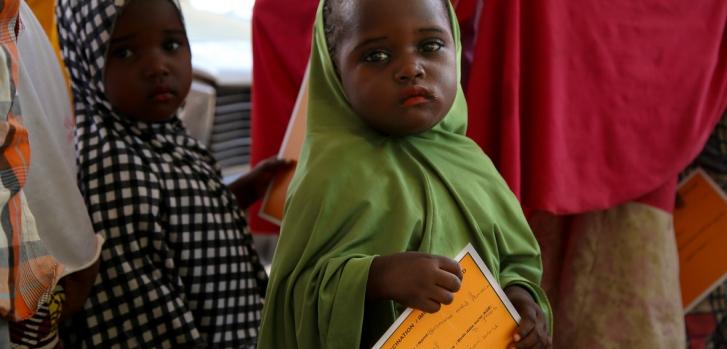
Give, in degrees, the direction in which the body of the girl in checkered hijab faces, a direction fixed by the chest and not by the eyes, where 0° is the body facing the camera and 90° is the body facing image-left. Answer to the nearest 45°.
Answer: approximately 315°

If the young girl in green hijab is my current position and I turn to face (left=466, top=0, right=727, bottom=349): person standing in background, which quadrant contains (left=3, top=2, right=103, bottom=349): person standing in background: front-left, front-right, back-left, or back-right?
back-left
